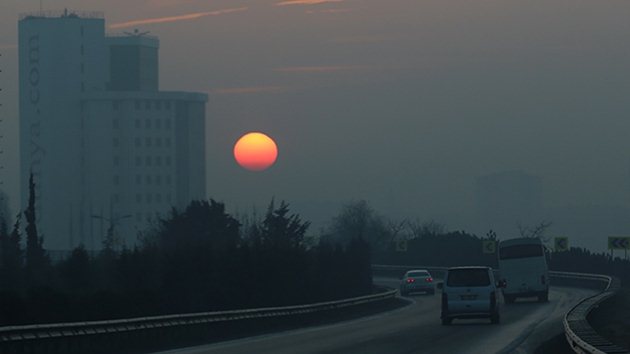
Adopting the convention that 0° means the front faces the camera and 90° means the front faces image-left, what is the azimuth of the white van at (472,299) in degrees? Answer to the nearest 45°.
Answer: approximately 180°

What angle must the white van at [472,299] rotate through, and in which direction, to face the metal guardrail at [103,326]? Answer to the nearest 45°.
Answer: approximately 135° to its left
